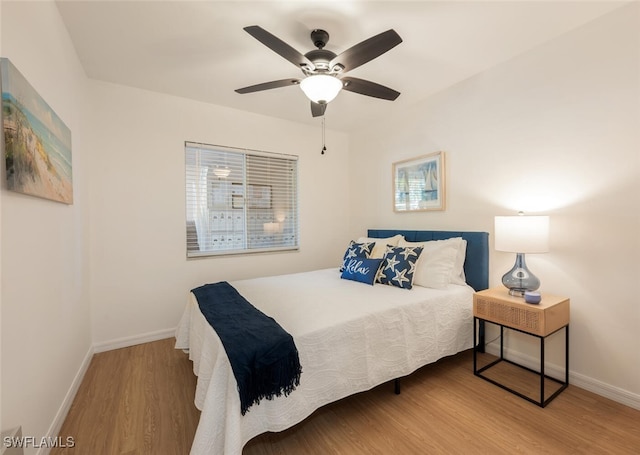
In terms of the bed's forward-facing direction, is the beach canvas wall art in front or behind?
in front

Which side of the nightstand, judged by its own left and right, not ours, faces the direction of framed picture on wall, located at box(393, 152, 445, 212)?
right

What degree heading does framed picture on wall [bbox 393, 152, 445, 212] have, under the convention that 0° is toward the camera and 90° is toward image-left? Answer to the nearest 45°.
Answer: approximately 45°

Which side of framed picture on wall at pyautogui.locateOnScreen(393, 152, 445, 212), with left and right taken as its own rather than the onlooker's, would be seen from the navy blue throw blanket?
front

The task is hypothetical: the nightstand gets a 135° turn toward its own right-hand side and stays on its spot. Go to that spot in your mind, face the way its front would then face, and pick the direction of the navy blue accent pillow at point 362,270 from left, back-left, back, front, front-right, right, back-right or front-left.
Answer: left

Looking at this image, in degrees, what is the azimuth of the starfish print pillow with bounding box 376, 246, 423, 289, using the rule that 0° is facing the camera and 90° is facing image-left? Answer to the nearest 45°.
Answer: approximately 45°
